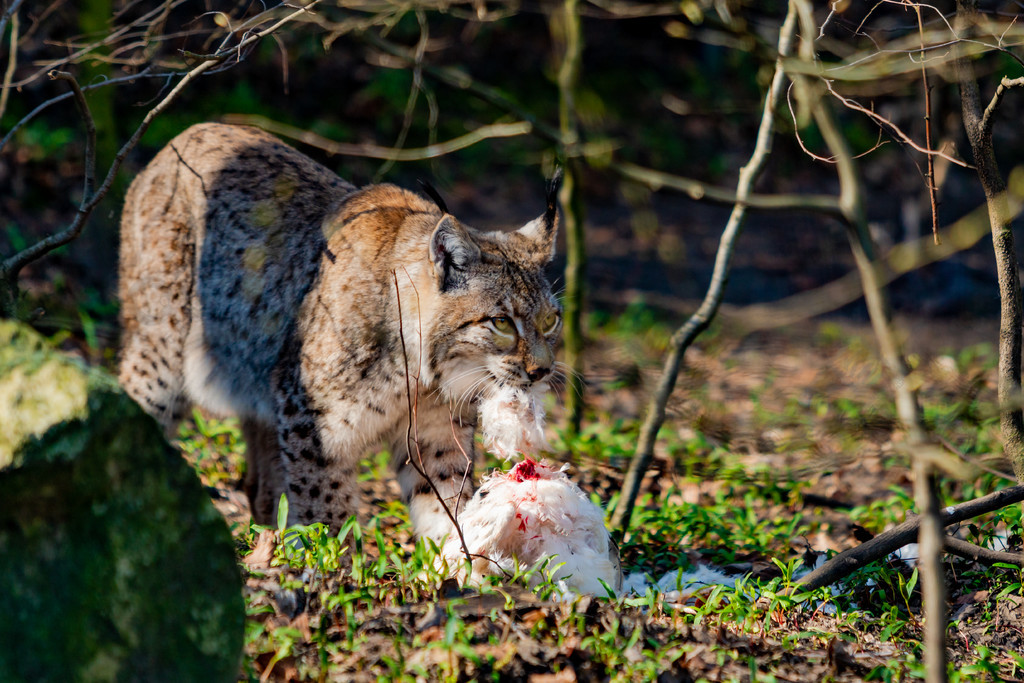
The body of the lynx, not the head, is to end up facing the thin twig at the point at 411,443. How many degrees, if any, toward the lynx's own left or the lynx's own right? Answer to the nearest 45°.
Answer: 0° — it already faces it

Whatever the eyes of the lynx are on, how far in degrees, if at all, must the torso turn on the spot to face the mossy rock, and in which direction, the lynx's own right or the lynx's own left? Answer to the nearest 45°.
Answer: approximately 45° to the lynx's own right

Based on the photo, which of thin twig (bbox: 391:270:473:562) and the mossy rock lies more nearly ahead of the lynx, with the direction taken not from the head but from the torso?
the thin twig

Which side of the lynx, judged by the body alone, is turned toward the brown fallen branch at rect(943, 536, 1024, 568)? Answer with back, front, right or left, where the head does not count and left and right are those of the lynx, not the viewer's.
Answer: front

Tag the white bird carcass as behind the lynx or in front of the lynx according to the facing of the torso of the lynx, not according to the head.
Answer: in front

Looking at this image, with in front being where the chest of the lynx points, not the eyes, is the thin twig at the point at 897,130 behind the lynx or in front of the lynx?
in front

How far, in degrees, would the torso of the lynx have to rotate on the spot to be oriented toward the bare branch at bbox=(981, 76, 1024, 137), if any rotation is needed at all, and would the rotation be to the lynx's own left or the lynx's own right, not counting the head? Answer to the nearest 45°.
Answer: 0° — it already faces it

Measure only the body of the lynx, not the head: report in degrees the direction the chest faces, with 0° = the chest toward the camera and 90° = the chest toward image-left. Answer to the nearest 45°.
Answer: approximately 315°
